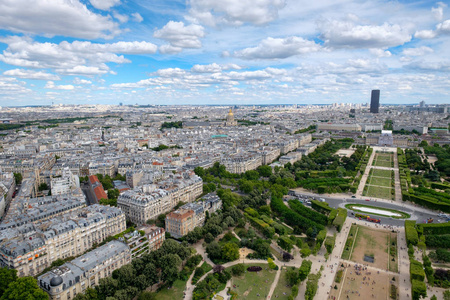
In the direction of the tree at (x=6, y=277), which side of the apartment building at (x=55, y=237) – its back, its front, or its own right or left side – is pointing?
right

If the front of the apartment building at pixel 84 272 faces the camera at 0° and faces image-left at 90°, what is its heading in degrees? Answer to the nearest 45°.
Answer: approximately 315°

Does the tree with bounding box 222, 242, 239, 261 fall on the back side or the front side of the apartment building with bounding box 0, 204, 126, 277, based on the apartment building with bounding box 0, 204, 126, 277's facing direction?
on the front side

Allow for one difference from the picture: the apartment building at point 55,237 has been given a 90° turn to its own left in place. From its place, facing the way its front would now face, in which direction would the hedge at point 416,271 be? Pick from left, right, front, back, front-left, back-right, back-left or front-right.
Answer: right

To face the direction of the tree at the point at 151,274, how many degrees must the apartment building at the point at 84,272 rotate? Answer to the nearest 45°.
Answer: approximately 45° to its left

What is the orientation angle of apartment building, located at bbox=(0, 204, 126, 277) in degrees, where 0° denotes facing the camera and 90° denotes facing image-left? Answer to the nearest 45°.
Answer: approximately 315°

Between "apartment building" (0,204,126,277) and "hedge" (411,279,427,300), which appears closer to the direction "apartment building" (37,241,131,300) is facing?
the hedge

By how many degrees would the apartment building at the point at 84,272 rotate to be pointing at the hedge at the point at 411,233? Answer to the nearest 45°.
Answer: approximately 45° to its left

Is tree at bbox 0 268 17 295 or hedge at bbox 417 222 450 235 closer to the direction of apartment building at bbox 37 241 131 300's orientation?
the hedge

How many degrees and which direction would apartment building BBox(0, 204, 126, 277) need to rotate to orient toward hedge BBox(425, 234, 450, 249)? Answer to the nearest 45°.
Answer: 0° — it already faces it

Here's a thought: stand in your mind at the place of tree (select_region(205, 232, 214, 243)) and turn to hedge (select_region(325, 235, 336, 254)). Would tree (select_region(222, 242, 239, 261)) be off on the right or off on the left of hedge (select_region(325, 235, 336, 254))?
right

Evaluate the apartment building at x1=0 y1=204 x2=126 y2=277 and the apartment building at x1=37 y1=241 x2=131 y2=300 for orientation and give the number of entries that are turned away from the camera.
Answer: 0

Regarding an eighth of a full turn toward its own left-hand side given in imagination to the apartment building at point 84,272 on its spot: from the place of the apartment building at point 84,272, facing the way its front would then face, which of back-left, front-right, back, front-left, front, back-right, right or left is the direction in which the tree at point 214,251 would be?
front

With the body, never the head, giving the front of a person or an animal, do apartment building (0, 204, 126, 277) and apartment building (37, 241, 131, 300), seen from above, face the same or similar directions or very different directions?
same or similar directions

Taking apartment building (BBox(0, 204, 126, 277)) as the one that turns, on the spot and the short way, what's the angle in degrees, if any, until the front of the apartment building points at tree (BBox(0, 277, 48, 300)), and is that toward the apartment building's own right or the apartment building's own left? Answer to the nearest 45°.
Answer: approximately 45° to the apartment building's own right

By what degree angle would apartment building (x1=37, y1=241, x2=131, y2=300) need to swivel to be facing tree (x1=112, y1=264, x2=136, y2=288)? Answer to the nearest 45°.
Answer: approximately 45° to its left

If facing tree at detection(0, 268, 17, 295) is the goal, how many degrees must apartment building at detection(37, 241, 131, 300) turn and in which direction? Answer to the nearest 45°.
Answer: approximately 135° to its right

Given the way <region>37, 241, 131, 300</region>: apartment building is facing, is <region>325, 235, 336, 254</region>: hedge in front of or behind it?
in front

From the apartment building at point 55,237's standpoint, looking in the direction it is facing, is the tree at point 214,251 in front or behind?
in front

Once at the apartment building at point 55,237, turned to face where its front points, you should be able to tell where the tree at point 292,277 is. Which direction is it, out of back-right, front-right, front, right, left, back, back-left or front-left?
front

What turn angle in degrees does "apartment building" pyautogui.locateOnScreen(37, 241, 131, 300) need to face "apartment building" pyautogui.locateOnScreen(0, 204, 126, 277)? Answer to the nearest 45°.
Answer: approximately 135° to its left
